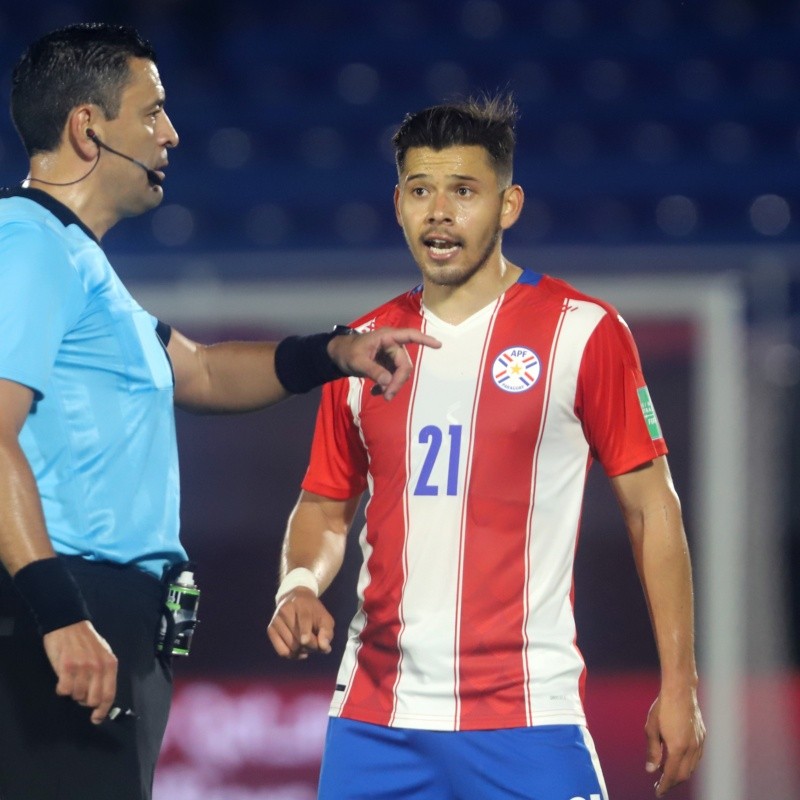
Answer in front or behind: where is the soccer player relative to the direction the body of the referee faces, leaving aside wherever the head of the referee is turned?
in front

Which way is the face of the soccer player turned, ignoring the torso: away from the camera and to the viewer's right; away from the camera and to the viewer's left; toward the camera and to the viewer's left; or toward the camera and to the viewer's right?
toward the camera and to the viewer's left

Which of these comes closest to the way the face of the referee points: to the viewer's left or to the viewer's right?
to the viewer's right

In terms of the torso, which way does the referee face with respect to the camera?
to the viewer's right
